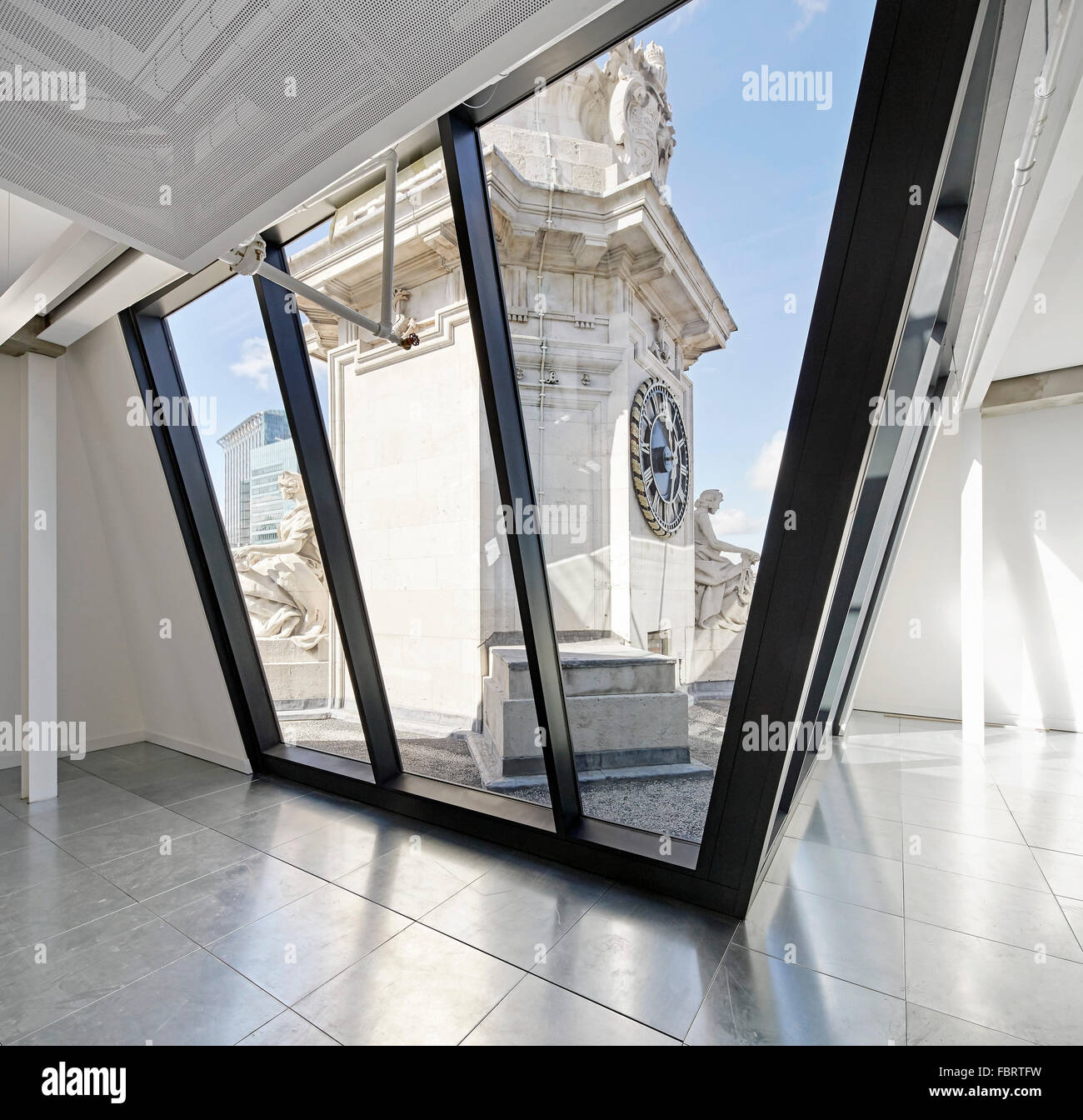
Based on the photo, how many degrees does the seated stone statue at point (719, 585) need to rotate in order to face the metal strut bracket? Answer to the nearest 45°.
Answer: approximately 135° to its right

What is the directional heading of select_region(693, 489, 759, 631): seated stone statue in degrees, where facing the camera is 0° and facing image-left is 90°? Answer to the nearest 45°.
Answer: approximately 270°

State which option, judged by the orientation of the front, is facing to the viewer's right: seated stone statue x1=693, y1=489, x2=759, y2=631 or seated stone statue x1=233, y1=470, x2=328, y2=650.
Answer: seated stone statue x1=693, y1=489, x2=759, y2=631

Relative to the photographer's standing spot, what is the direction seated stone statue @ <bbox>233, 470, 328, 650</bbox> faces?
facing to the left of the viewer

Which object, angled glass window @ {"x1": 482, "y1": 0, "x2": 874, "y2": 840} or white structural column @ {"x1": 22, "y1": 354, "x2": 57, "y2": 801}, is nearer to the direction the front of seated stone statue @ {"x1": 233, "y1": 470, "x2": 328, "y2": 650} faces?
the white structural column

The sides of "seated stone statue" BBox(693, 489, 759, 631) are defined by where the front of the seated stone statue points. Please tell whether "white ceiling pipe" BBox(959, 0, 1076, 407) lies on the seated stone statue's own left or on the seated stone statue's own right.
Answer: on the seated stone statue's own right

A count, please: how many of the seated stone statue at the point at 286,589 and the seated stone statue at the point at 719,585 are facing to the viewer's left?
1

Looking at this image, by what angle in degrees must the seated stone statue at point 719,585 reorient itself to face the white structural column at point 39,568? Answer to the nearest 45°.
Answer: approximately 135° to its right
